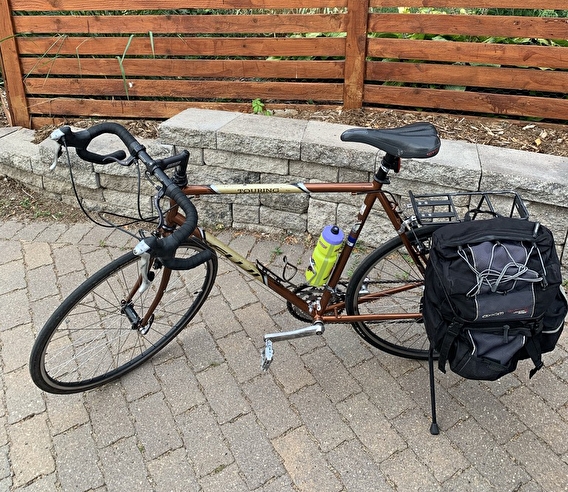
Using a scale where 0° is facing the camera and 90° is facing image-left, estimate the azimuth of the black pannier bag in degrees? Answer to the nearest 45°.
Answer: approximately 0°

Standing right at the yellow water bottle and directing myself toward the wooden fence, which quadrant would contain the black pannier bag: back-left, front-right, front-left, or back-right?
back-right

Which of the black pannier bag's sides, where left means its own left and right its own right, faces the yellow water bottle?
right

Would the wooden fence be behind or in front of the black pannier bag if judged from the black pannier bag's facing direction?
behind
